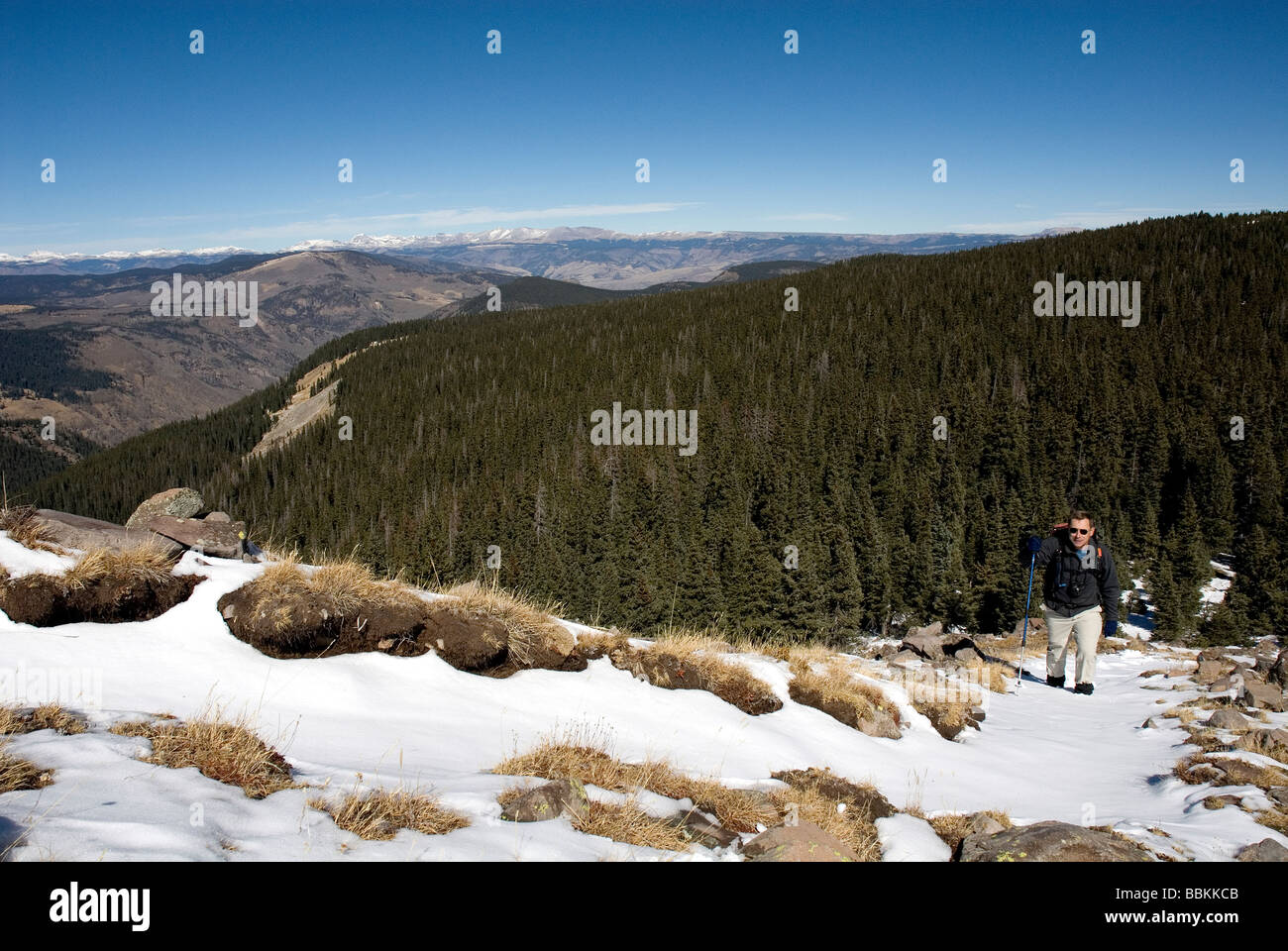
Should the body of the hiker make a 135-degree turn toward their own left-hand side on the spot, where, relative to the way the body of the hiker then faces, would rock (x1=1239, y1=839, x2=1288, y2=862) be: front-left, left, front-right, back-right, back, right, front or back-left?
back-right

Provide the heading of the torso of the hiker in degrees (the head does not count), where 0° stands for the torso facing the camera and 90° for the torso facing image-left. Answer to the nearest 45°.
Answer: approximately 0°

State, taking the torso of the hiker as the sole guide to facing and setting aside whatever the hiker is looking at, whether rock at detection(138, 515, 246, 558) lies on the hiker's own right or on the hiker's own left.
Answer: on the hiker's own right

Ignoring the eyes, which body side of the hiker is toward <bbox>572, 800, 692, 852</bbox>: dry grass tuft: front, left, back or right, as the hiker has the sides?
front

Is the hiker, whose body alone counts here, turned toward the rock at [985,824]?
yes

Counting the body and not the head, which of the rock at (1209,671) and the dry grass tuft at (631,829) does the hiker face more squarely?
the dry grass tuft

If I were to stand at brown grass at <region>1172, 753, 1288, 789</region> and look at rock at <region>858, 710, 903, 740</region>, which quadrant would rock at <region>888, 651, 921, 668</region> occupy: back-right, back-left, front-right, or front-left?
front-right

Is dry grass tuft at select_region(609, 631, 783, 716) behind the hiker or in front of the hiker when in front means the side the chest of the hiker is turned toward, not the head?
in front

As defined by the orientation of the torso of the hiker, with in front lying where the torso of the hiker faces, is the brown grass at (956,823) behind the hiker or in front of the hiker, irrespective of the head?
in front

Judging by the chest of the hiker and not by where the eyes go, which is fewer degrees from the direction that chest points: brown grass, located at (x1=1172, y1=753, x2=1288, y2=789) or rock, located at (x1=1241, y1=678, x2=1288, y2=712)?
the brown grass

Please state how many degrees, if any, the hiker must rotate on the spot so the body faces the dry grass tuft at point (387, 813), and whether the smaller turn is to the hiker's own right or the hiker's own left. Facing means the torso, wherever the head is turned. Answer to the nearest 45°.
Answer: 0° — they already face it

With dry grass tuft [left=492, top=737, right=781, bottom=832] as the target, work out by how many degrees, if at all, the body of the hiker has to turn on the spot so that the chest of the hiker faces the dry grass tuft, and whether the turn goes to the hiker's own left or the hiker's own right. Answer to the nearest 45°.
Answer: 0° — they already face it
